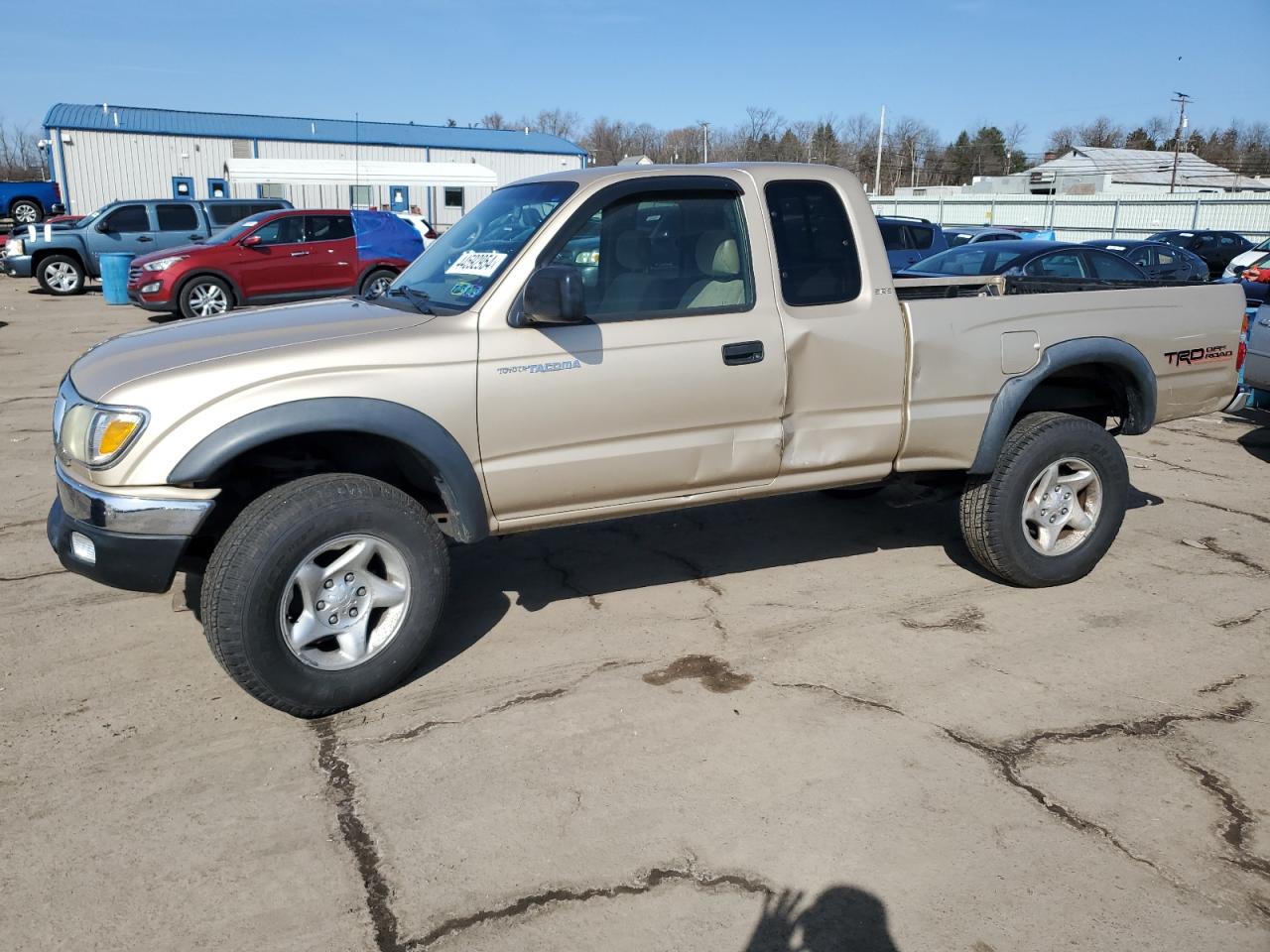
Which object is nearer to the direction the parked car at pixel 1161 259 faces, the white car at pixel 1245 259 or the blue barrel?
the blue barrel

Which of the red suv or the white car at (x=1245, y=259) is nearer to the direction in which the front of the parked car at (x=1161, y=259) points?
the red suv

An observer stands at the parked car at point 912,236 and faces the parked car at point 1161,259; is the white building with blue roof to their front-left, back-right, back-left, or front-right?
back-left

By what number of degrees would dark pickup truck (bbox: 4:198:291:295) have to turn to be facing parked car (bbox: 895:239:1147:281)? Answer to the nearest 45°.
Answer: approximately 135° to its left

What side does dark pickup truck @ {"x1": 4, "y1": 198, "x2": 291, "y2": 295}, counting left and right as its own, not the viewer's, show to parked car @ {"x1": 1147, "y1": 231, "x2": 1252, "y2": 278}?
back

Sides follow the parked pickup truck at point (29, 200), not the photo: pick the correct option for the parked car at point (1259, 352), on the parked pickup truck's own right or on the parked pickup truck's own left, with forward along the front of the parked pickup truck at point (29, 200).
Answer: on the parked pickup truck's own left

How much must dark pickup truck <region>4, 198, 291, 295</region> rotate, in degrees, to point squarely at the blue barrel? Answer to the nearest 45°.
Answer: approximately 90° to its left

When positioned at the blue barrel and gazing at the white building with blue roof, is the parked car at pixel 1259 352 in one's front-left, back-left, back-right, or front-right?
back-right

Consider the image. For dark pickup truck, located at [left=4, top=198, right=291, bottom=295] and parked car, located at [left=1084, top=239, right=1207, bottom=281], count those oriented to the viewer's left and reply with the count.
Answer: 2

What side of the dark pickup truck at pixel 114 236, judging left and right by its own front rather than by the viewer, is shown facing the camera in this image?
left

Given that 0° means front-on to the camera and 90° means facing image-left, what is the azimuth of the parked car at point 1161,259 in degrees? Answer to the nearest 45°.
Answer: approximately 90°
